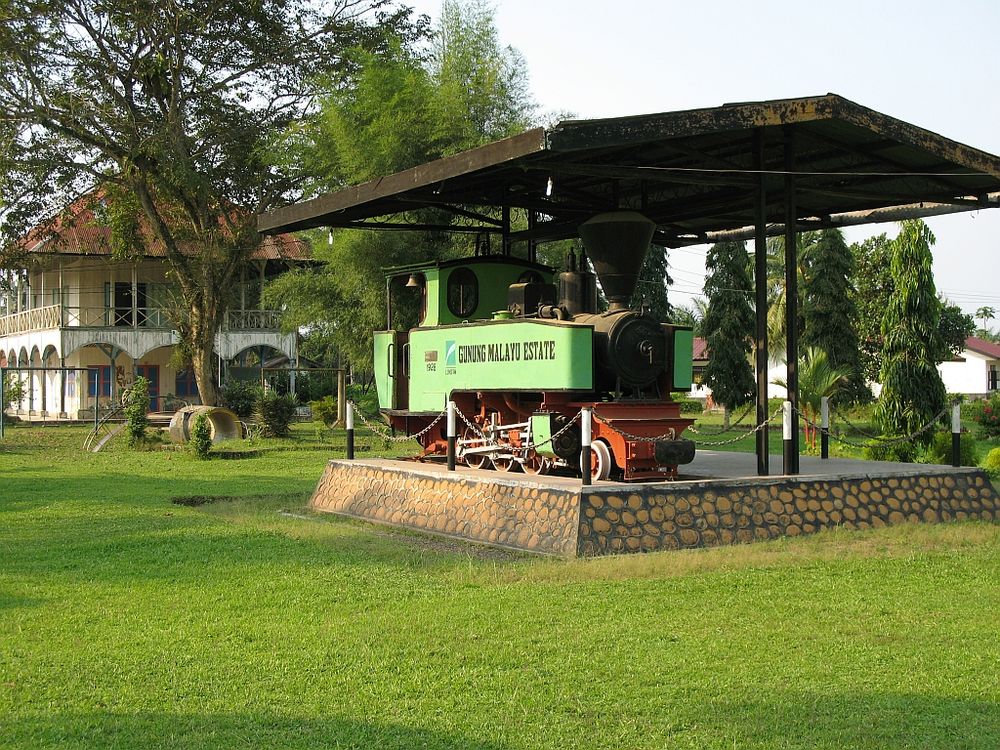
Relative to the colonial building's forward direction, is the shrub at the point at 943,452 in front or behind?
in front

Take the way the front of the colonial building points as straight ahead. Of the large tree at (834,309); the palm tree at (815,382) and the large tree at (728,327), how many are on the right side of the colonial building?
0

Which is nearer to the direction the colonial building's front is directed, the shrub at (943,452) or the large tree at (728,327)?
the shrub

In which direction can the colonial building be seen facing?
toward the camera

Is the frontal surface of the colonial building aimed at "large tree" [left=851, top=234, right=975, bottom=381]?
no

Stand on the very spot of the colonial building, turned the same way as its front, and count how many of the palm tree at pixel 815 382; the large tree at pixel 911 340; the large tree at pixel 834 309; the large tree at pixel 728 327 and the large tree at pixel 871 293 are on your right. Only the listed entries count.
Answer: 0

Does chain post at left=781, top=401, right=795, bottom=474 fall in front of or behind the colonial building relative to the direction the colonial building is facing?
in front

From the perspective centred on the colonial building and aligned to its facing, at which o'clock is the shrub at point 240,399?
The shrub is roughly at 11 o'clock from the colonial building.

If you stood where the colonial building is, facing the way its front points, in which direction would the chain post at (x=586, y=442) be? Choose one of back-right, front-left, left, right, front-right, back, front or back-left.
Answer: front

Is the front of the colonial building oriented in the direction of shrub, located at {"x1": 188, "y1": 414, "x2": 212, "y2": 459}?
yes

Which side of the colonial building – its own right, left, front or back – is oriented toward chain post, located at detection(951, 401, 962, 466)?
front

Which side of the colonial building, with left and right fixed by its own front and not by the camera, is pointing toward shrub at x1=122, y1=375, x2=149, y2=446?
front

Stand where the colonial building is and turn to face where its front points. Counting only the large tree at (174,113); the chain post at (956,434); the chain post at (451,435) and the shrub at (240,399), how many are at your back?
0

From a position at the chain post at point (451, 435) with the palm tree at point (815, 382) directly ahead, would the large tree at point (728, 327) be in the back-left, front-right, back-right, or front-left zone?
front-left

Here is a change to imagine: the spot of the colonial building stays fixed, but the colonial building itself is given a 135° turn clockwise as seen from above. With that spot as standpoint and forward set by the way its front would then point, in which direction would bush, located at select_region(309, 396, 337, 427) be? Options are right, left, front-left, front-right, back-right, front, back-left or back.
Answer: back

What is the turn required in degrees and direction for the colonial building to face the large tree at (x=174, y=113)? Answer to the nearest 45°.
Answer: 0° — it already faces it

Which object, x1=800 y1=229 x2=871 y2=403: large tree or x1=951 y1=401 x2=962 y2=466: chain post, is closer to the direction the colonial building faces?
the chain post
